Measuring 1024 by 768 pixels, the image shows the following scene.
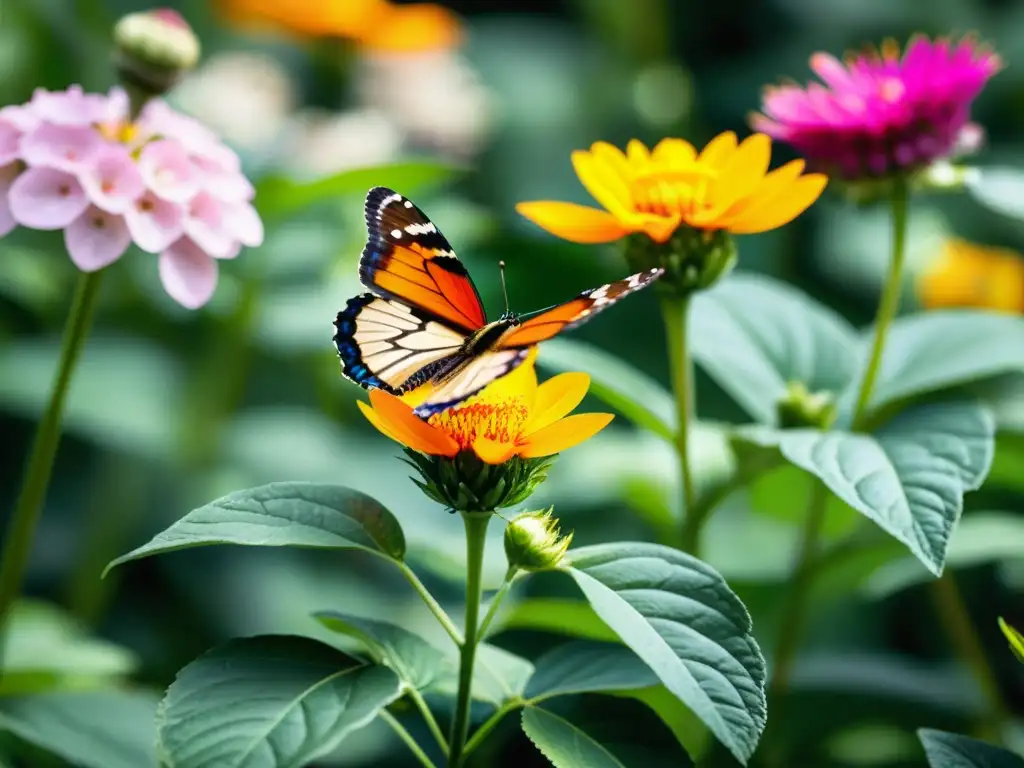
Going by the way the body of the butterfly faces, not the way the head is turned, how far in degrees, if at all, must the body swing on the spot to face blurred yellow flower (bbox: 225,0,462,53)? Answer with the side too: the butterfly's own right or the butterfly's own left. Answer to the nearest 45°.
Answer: approximately 45° to the butterfly's own left

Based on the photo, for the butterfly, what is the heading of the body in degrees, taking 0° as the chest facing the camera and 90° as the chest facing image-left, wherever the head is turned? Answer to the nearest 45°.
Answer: approximately 225°

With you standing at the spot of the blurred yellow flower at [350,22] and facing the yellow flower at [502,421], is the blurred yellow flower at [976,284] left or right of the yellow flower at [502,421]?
left

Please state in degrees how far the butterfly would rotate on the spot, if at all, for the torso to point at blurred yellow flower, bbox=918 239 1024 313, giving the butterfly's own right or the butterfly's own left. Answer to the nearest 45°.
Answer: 0° — it already faces it

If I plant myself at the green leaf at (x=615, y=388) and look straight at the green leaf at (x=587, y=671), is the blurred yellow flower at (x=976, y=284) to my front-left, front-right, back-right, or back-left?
back-left

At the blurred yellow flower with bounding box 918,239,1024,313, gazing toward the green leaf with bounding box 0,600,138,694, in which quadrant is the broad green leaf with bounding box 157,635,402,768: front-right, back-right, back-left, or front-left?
front-left
